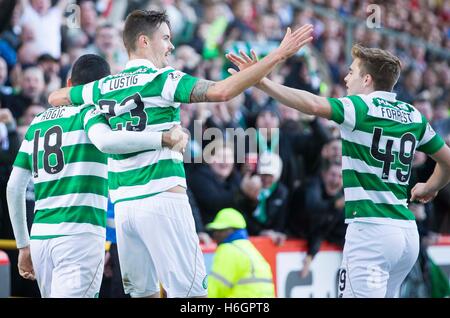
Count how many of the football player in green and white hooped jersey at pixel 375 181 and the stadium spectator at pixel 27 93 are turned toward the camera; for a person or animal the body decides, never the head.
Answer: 1

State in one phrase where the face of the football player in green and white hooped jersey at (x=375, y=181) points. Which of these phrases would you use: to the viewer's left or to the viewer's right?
to the viewer's left

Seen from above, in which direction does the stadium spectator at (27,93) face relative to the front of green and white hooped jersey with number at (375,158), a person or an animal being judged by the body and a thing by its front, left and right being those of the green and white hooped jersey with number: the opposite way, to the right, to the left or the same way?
the opposite way

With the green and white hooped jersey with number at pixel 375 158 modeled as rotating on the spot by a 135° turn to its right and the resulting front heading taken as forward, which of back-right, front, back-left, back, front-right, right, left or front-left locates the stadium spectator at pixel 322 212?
left

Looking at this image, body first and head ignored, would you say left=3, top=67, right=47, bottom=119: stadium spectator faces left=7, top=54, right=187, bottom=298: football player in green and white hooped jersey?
yes

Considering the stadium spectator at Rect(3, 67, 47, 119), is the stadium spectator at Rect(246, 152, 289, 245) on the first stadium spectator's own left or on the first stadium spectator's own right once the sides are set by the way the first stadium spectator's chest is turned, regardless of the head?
on the first stadium spectator's own left

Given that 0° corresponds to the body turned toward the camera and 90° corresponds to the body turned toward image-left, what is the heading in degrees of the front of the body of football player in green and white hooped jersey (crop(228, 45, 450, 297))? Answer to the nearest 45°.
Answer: approximately 135°

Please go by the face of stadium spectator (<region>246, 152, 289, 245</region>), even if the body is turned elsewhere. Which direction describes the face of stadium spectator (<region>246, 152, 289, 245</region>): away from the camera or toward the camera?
toward the camera

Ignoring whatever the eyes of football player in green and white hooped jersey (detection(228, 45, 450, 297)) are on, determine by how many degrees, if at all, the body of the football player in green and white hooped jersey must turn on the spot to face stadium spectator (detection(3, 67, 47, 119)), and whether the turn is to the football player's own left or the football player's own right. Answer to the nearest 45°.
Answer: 0° — they already face them

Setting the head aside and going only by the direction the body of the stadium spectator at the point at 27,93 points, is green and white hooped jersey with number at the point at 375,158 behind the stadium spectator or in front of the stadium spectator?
in front

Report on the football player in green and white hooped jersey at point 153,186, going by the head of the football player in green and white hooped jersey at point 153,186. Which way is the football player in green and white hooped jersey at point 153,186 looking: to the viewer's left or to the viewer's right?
to the viewer's right

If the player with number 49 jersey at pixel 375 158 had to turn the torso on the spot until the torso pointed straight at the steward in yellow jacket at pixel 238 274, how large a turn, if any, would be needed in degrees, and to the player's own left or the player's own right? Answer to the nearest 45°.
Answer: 0° — they already face them

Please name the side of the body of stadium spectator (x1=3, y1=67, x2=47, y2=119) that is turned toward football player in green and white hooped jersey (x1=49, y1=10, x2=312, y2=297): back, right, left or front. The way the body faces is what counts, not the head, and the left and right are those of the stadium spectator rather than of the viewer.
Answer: front

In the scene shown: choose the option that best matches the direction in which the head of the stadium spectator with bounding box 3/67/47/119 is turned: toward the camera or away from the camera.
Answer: toward the camera

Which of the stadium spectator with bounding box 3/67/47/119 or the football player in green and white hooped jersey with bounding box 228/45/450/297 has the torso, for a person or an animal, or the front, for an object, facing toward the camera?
the stadium spectator

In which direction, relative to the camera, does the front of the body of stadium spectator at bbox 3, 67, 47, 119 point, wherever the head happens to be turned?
toward the camera

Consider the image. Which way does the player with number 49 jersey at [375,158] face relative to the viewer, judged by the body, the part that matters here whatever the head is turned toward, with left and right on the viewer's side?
facing away from the viewer and to the left of the viewer
